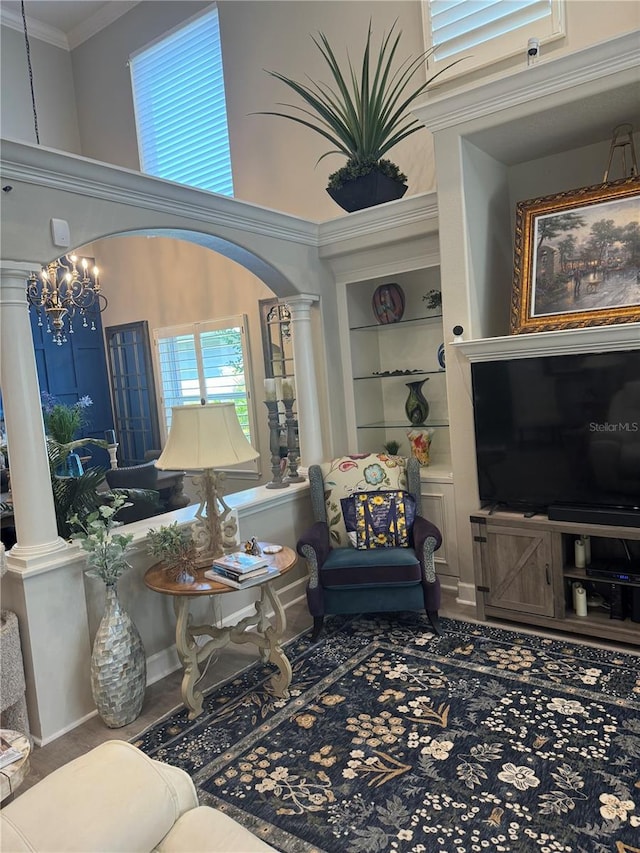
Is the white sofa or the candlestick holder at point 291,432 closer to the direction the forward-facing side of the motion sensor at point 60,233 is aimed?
the white sofa

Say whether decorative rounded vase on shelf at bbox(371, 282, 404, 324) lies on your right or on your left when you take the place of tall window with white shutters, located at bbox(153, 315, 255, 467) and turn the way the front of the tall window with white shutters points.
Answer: on your left

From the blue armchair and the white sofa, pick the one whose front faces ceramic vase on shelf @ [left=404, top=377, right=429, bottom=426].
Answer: the white sofa

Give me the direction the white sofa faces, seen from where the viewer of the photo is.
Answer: facing away from the viewer and to the right of the viewer

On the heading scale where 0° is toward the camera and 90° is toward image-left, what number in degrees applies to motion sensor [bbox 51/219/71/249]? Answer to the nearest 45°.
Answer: approximately 315°

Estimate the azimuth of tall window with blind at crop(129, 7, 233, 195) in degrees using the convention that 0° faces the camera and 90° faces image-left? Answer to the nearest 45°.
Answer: approximately 45°

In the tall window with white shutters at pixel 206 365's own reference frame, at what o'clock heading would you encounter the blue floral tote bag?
The blue floral tote bag is roughly at 10 o'clock from the tall window with white shutters.

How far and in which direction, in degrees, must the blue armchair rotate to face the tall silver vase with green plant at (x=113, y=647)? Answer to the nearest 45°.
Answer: approximately 45° to its right

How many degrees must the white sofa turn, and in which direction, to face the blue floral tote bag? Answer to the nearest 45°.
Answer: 0° — it already faces it

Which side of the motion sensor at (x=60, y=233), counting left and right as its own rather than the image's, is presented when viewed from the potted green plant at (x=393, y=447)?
left

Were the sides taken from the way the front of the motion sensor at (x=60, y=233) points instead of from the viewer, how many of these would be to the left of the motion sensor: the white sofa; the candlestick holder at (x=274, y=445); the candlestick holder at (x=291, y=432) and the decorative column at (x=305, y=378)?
3

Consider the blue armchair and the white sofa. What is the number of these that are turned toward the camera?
1

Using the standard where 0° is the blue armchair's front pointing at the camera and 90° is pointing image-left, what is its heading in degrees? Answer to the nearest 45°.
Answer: approximately 0°
